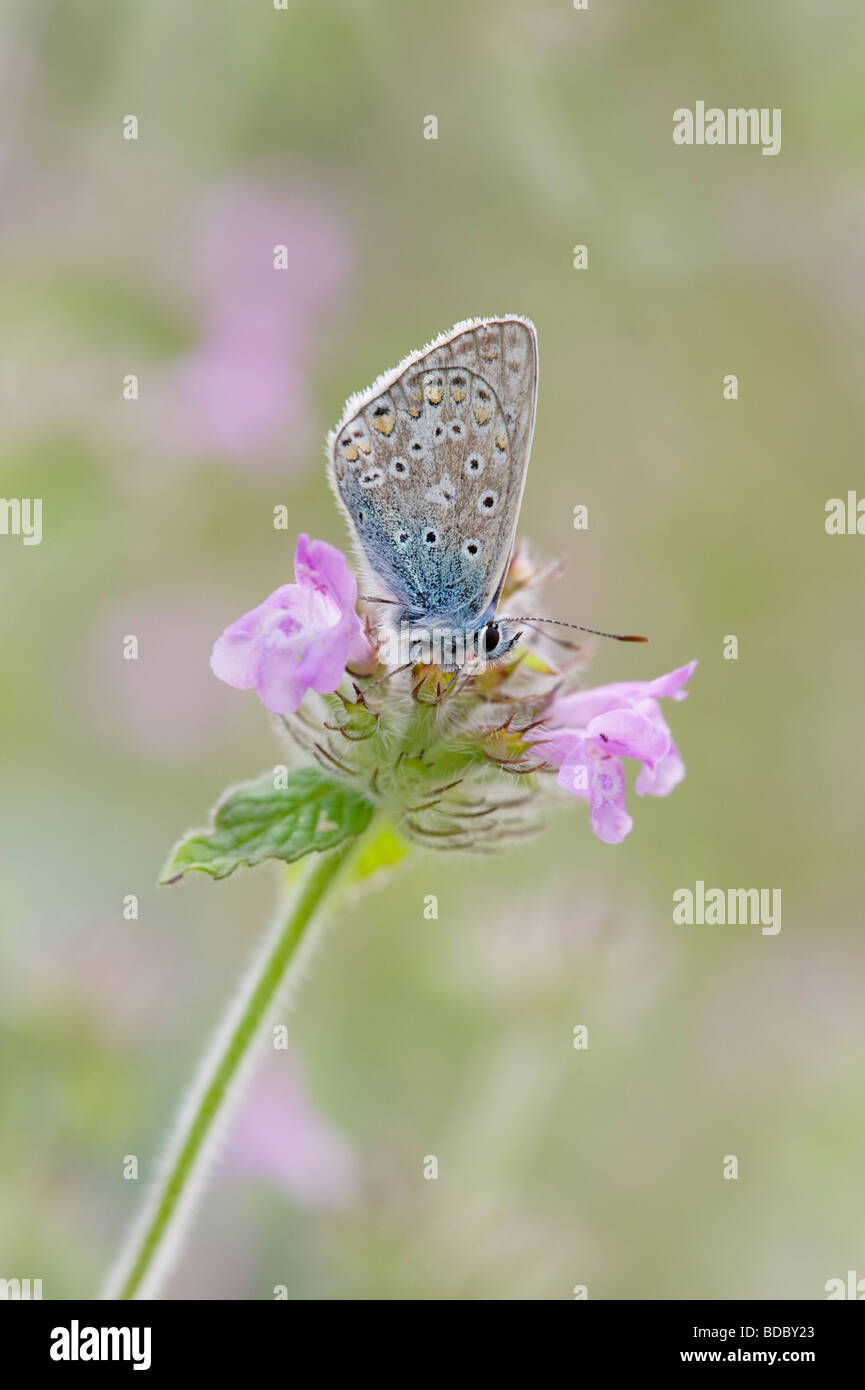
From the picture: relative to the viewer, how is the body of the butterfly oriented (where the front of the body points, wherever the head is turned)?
to the viewer's right

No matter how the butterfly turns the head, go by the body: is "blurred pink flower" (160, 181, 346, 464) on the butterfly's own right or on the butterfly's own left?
on the butterfly's own left
